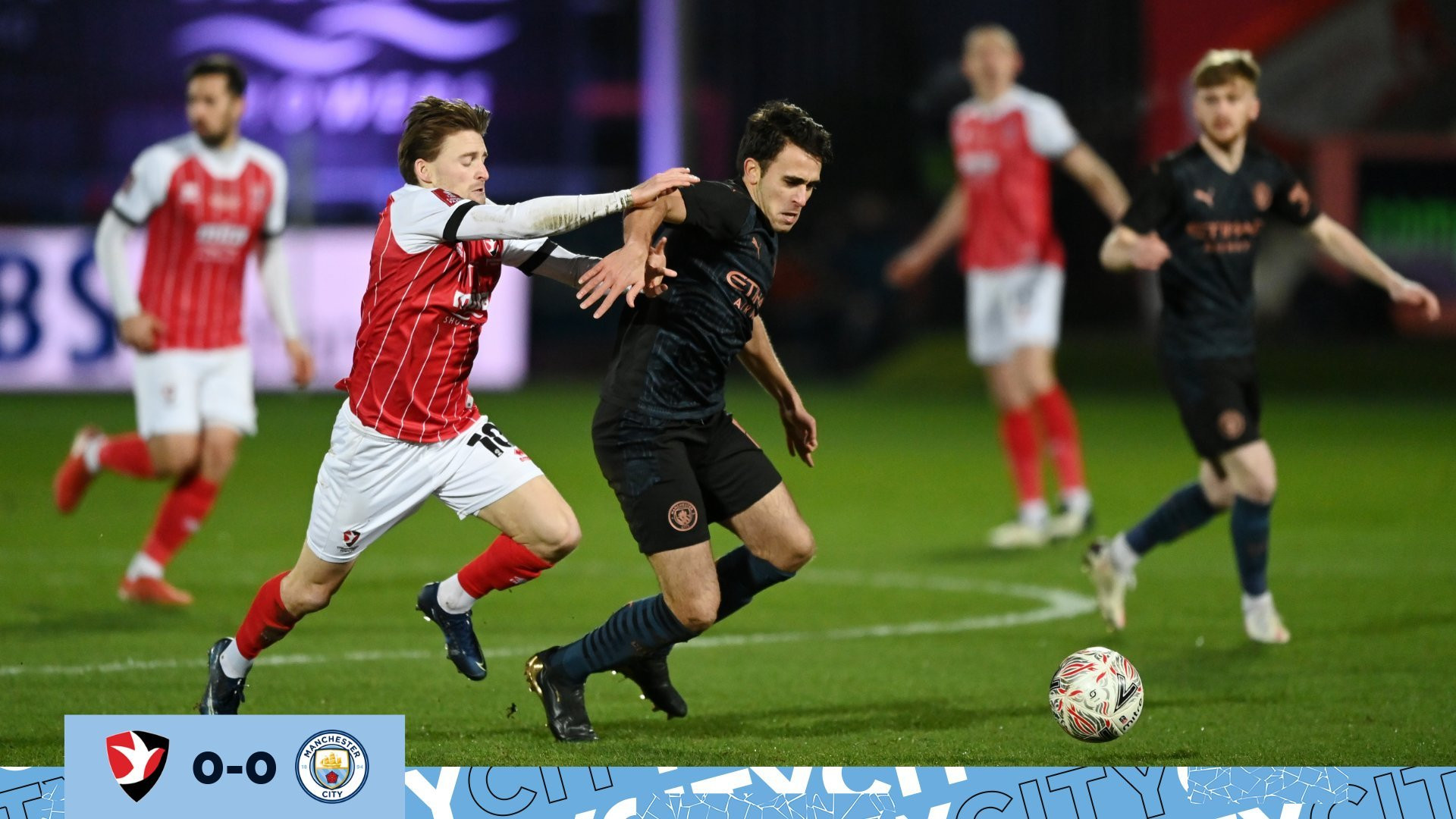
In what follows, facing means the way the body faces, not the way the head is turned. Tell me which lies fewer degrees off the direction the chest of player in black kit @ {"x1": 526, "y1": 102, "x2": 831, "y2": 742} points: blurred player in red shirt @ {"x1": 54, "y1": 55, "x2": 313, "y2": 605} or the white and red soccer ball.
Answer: the white and red soccer ball

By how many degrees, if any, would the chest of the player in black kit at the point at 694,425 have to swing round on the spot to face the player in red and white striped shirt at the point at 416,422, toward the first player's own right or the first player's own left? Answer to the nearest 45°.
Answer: approximately 135° to the first player's own right

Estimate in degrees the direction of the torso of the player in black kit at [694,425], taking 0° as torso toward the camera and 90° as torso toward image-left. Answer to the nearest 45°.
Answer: approximately 315°

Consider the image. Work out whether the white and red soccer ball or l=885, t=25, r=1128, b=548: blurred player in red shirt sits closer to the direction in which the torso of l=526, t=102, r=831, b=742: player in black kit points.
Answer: the white and red soccer ball

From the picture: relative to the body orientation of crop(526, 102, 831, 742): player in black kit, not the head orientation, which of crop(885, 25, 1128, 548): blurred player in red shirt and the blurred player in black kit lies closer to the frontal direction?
the blurred player in black kit

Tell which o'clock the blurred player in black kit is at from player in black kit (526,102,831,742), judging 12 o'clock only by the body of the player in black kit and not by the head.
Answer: The blurred player in black kit is roughly at 9 o'clock from the player in black kit.

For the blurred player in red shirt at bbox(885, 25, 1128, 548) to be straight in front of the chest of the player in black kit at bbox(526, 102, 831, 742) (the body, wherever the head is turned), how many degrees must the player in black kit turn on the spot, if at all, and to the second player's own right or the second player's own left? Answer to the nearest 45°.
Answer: approximately 135° to the second player's own left

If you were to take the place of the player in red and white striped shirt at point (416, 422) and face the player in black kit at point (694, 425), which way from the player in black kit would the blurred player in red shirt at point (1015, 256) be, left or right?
left

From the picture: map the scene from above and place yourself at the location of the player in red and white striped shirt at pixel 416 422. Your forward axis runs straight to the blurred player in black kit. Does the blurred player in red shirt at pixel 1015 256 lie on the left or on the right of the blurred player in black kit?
left

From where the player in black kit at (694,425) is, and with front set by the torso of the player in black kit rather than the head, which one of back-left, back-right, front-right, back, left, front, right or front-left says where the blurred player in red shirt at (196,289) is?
back

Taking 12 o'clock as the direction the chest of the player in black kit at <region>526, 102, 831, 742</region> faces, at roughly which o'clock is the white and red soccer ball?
The white and red soccer ball is roughly at 11 o'clock from the player in black kit.

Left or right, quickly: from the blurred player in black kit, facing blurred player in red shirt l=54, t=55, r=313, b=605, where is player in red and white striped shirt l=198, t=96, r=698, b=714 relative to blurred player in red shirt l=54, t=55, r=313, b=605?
left
